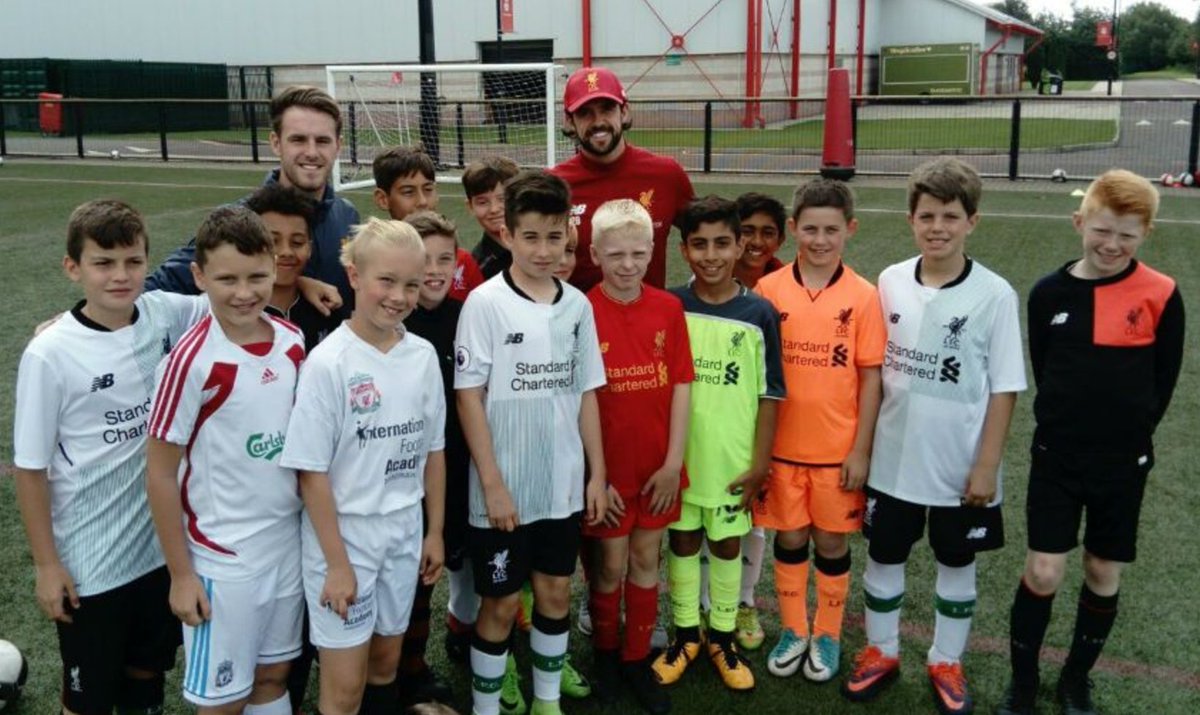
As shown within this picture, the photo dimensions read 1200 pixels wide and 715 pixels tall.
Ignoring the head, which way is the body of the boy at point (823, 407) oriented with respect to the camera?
toward the camera

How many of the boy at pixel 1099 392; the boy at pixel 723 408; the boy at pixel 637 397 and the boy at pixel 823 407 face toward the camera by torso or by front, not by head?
4

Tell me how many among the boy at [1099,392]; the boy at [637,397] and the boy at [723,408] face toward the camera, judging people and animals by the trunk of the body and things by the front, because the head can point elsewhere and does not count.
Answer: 3

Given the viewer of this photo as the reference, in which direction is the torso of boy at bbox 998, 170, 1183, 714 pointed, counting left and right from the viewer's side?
facing the viewer

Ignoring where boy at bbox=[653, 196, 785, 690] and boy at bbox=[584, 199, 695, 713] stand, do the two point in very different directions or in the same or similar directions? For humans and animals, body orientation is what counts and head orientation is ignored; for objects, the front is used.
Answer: same or similar directions

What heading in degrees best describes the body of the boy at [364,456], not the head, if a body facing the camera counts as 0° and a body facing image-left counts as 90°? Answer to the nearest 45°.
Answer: approximately 315°

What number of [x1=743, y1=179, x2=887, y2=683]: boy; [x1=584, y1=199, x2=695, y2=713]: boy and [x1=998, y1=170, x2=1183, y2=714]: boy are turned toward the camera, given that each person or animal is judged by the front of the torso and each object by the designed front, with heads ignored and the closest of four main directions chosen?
3

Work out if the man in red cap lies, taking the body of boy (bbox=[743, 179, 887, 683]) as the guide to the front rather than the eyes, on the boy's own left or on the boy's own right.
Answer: on the boy's own right

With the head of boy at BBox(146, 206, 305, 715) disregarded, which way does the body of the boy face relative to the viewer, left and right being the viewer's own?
facing the viewer and to the right of the viewer

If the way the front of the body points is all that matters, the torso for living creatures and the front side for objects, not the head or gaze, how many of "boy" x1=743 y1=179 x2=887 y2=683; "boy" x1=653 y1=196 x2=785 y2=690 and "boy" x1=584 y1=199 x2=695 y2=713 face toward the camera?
3

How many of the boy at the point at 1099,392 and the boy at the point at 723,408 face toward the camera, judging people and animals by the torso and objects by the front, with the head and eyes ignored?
2
